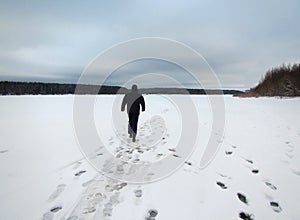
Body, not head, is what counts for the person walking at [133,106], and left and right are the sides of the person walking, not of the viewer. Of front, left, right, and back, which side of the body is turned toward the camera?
back

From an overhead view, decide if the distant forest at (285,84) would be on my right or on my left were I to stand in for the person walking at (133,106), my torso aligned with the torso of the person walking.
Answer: on my right
